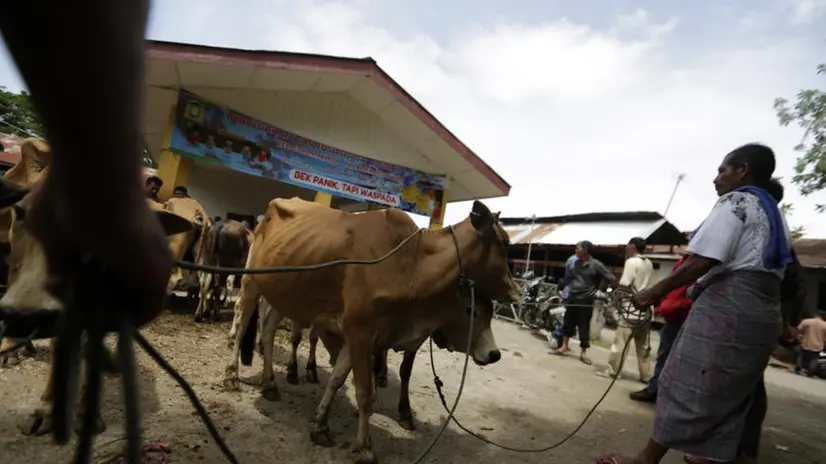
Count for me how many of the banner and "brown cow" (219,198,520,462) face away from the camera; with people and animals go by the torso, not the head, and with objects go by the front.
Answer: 0

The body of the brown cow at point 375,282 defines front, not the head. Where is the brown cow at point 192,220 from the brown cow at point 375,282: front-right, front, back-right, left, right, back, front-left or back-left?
back

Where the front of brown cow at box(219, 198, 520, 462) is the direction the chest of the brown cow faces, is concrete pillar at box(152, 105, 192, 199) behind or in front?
behind

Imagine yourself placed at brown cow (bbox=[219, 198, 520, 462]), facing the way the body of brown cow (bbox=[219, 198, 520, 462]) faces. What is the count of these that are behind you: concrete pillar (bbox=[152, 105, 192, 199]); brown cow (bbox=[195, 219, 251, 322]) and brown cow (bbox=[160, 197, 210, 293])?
3

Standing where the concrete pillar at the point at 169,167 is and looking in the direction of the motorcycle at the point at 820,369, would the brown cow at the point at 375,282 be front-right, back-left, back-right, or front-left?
front-right

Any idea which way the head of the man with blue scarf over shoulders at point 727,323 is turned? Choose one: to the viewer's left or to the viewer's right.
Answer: to the viewer's left

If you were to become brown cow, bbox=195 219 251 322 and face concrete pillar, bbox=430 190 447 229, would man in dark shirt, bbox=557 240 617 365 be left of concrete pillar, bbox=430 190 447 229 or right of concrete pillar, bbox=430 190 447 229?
right

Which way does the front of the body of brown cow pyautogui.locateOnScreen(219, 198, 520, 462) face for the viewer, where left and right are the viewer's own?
facing the viewer and to the right of the viewer

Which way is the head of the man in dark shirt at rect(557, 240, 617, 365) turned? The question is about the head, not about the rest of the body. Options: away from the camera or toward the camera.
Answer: toward the camera

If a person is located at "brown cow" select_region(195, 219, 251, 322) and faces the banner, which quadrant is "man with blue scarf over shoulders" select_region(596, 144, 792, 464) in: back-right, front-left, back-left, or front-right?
back-right

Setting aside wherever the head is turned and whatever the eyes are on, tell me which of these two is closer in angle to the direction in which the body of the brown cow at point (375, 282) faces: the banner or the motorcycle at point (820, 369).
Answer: the motorcycle

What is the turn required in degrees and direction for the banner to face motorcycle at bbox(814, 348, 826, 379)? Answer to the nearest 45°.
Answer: approximately 45° to its left

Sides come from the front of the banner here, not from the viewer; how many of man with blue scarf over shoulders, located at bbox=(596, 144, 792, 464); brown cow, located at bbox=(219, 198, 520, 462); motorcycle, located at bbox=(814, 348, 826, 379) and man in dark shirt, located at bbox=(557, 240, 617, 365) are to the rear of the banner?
0
